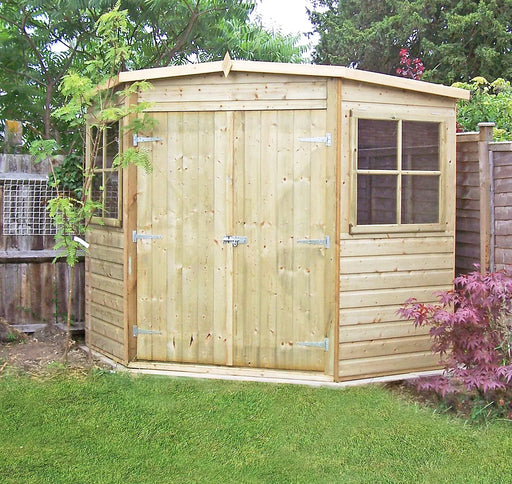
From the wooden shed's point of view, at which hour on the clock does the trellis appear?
The trellis is roughly at 4 o'clock from the wooden shed.

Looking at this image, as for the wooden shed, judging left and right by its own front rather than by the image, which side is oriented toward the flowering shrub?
back

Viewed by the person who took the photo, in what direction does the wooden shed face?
facing the viewer

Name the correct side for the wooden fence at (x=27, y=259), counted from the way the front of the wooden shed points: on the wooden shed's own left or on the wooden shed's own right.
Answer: on the wooden shed's own right

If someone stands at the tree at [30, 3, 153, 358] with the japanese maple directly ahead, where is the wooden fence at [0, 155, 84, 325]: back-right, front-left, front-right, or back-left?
back-left

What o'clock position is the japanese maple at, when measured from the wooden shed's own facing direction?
The japanese maple is roughly at 10 o'clock from the wooden shed.

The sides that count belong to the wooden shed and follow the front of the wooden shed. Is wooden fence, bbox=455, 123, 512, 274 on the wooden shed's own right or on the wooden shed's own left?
on the wooden shed's own left

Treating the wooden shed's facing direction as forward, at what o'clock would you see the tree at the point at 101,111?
The tree is roughly at 3 o'clock from the wooden shed.

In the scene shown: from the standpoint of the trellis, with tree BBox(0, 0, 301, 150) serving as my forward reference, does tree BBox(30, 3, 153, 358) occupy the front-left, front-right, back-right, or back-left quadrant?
back-right

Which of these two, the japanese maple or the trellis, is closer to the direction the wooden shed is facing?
the japanese maple

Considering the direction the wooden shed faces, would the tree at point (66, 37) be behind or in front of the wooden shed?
behind
